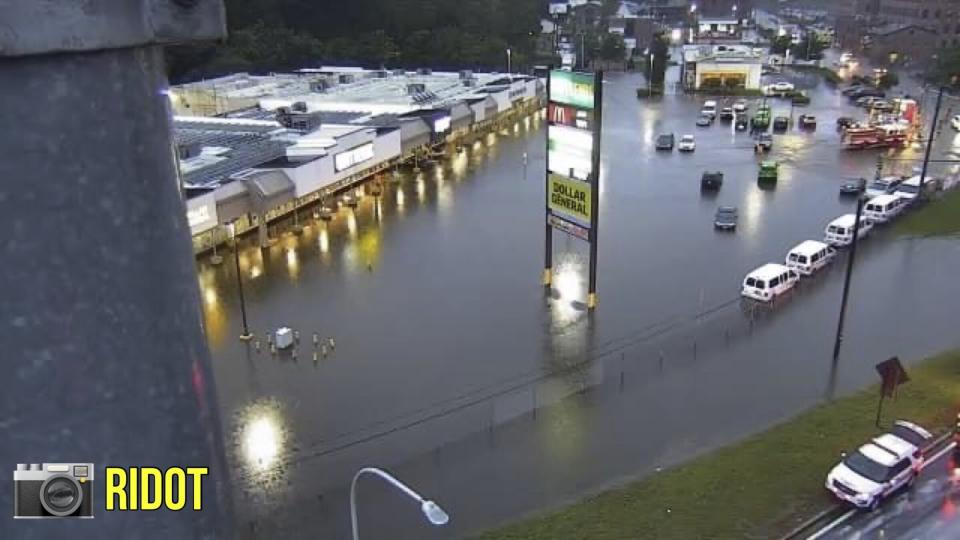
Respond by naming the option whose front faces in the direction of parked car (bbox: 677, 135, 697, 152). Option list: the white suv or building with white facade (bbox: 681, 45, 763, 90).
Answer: the building with white facade

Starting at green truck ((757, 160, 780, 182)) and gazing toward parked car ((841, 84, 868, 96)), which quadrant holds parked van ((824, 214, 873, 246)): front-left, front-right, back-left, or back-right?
back-right

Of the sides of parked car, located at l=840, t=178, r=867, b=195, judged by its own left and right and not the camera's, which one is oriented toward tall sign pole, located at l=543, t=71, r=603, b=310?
front

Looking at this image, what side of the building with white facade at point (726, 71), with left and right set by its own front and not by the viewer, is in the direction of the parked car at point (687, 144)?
front

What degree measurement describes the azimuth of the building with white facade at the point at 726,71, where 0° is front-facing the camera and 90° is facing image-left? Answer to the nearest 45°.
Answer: approximately 0°

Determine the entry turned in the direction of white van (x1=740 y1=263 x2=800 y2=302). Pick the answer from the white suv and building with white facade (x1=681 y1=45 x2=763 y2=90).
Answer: the building with white facade

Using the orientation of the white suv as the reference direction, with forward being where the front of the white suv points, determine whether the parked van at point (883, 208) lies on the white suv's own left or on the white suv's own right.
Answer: on the white suv's own right
